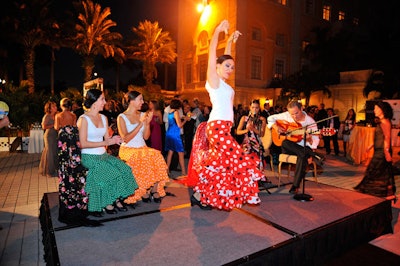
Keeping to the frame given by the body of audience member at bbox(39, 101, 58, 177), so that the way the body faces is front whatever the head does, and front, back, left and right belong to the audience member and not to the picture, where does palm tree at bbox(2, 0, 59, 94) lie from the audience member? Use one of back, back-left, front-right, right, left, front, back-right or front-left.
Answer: left

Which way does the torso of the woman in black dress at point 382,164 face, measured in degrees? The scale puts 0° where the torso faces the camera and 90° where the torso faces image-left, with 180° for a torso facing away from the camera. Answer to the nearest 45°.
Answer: approximately 90°

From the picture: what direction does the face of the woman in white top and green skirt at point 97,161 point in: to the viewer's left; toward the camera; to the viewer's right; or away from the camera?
to the viewer's right

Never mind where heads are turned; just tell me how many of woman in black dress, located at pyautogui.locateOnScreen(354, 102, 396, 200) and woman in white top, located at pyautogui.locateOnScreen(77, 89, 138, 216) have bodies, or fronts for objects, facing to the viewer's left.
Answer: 1
